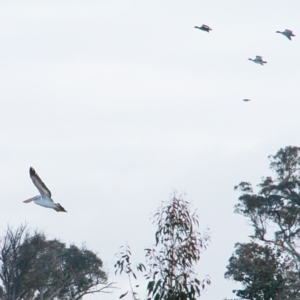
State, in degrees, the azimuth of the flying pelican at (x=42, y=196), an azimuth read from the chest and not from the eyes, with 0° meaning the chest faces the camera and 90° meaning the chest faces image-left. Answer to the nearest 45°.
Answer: approximately 90°

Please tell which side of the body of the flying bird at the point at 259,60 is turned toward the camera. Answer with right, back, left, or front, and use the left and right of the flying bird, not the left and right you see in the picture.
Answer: left

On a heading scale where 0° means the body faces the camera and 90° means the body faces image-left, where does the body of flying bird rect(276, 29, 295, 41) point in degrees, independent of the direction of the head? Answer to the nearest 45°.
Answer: approximately 90°

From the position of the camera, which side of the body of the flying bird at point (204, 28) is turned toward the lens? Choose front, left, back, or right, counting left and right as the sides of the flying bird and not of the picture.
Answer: left
